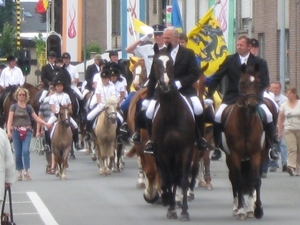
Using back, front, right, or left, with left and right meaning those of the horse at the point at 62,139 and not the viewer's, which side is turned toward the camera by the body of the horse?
front

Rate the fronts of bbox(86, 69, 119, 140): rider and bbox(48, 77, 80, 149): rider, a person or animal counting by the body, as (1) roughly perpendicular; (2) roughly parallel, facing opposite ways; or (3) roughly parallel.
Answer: roughly parallel

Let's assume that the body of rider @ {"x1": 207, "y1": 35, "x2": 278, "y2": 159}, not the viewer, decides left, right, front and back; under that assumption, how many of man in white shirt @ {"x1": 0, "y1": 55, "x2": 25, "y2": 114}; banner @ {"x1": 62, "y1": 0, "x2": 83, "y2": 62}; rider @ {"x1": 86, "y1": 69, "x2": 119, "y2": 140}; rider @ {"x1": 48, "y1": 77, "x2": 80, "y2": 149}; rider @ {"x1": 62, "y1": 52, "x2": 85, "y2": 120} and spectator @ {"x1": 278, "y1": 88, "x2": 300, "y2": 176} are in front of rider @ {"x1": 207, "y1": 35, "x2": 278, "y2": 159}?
0

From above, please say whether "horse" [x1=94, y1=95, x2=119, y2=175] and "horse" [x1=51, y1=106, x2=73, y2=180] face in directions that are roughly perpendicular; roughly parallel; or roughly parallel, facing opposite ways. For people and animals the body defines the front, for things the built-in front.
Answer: roughly parallel

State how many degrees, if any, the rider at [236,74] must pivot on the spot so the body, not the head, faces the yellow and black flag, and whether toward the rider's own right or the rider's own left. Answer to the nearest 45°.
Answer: approximately 180°

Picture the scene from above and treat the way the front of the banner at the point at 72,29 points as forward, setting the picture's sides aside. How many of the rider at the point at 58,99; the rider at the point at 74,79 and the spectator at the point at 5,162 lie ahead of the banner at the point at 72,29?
3

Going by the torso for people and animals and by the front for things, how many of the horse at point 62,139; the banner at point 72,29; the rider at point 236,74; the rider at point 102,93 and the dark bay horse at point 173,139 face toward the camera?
5

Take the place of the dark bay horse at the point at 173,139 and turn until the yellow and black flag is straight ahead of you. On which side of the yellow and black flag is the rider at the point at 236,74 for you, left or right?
right

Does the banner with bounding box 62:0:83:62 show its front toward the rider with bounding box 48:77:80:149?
yes

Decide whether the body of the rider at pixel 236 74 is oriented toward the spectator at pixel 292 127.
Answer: no

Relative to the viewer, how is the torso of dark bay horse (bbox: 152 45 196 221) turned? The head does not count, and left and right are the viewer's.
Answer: facing the viewer

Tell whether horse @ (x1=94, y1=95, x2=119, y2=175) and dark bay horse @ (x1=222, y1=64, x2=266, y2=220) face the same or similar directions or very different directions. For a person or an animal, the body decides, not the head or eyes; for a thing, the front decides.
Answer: same or similar directions

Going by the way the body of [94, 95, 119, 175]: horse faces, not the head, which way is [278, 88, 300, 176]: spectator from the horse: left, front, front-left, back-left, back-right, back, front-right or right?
left

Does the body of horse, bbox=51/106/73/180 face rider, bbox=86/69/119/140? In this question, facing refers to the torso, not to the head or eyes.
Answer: no

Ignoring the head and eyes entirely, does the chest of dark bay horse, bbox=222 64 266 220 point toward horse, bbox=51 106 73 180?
no

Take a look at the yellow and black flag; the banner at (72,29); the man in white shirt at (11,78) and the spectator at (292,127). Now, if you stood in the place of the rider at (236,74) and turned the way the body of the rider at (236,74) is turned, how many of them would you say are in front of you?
0

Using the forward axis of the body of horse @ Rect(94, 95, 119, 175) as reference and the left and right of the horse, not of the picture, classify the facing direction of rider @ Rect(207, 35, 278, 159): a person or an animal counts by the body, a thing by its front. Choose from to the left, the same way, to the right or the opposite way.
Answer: the same way

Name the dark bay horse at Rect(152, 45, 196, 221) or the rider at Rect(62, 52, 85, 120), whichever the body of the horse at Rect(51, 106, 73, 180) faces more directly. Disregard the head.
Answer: the dark bay horse

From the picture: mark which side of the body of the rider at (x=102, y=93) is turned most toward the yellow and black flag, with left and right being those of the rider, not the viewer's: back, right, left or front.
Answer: left

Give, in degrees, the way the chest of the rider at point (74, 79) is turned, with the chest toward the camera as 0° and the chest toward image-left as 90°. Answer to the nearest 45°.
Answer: approximately 0°

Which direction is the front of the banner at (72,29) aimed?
toward the camera
